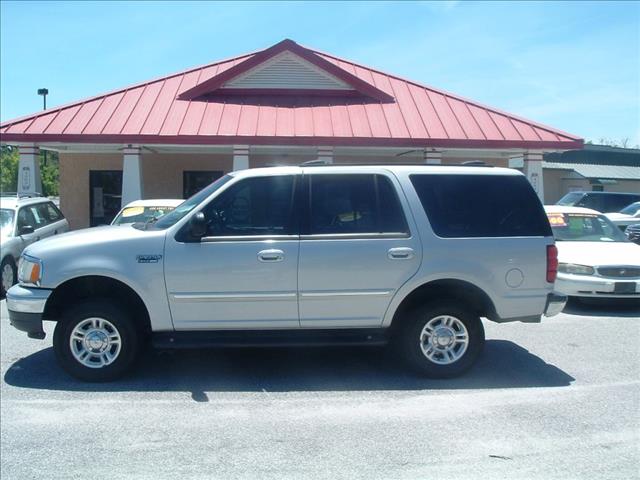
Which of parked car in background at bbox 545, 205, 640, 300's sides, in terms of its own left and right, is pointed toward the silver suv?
right

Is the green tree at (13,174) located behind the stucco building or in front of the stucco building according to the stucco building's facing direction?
behind

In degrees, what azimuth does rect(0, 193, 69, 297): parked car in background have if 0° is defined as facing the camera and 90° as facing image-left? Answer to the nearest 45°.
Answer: approximately 45°

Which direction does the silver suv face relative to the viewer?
to the viewer's left

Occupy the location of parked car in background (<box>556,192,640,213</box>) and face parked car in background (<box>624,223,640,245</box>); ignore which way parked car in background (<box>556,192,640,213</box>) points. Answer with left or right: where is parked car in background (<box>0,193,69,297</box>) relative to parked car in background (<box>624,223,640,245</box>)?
right

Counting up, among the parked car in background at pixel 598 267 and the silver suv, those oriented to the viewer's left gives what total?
1

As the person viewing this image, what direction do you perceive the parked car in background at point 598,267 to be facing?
facing the viewer and to the right of the viewer

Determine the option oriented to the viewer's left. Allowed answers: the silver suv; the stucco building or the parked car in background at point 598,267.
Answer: the silver suv

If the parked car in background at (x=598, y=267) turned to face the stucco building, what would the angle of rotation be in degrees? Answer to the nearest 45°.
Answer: approximately 180°

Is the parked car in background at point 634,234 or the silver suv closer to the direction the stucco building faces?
the silver suv

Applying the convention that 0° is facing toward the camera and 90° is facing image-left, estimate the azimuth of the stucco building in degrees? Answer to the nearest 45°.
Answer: approximately 0°
